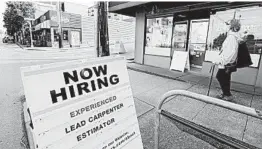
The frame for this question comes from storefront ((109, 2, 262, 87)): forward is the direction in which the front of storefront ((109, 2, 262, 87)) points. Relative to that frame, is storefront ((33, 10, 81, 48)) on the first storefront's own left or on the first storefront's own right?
on the first storefront's own right

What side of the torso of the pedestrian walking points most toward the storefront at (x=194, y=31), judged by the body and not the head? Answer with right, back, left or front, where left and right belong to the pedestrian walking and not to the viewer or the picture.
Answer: right

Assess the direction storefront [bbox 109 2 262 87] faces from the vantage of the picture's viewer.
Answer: facing the viewer and to the left of the viewer

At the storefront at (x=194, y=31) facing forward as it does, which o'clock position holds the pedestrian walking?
The pedestrian walking is roughly at 10 o'clock from the storefront.

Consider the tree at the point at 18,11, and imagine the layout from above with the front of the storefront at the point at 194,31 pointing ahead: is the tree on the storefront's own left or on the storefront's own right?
on the storefront's own right

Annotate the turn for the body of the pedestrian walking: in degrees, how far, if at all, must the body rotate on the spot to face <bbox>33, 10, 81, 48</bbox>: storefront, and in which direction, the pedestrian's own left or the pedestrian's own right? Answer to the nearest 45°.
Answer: approximately 45° to the pedestrian's own right

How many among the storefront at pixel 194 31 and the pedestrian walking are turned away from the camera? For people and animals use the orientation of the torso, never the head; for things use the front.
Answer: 0

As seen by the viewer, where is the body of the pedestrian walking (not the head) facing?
to the viewer's left

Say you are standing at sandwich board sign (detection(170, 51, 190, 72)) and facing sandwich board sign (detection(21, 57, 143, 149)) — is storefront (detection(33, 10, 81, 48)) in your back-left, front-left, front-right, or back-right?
back-right
